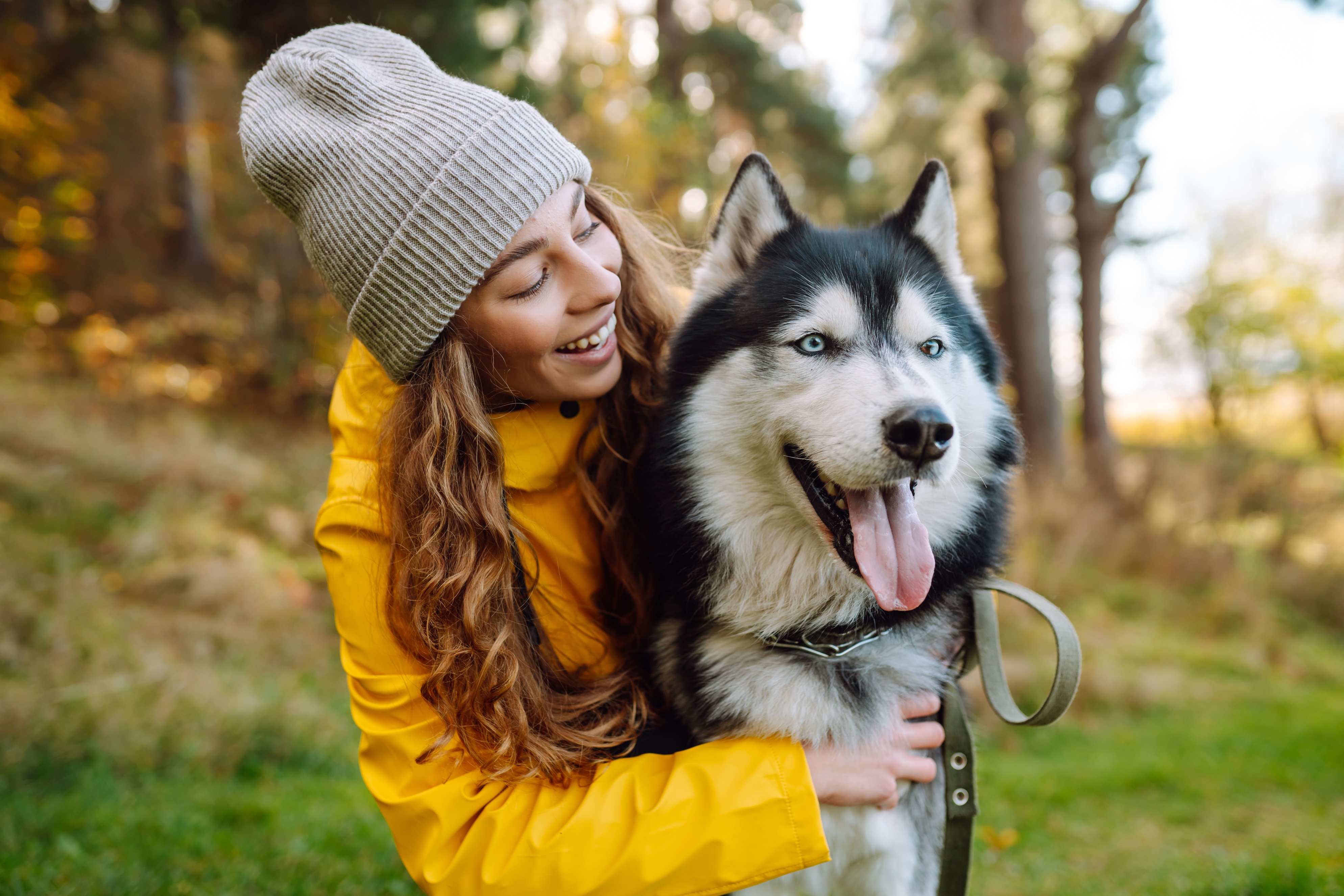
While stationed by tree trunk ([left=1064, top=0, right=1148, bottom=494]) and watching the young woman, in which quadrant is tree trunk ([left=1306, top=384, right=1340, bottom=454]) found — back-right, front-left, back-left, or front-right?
back-left

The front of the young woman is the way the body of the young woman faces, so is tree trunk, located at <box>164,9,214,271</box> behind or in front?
behind

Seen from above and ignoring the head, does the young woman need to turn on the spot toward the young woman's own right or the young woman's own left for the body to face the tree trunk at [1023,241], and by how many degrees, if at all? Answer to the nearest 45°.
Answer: approximately 90° to the young woman's own left

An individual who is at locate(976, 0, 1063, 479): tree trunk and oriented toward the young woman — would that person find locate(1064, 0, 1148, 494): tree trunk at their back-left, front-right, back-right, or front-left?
back-left

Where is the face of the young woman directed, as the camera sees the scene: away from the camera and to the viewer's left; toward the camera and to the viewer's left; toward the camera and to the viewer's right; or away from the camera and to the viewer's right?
toward the camera and to the viewer's right

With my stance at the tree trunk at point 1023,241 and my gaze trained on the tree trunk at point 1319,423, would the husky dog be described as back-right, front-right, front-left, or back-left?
back-right

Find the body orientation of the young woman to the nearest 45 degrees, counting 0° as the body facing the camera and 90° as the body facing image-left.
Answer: approximately 315°

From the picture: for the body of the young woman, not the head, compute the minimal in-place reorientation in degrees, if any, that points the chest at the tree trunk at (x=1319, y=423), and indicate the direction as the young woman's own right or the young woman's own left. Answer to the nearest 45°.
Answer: approximately 90° to the young woman's own left

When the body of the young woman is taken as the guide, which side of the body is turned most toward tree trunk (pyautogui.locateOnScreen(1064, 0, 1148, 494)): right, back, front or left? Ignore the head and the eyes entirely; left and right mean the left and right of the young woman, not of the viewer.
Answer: left
